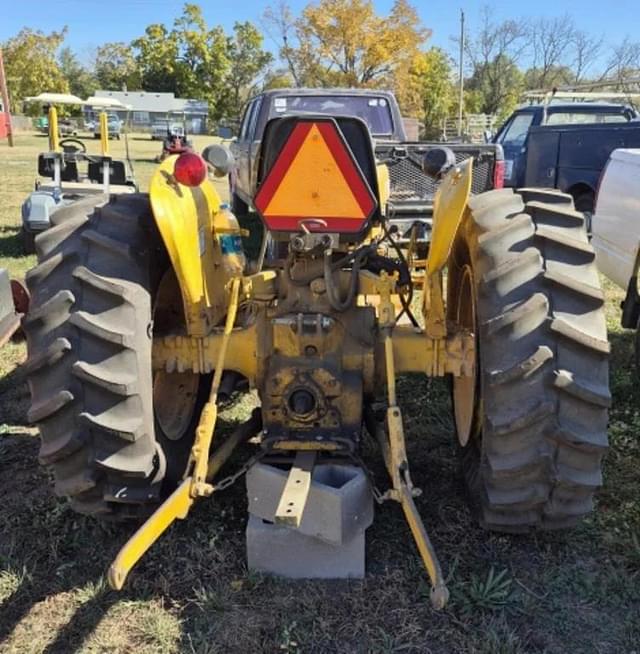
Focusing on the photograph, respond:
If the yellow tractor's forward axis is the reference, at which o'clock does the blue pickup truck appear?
The blue pickup truck is roughly at 1 o'clock from the yellow tractor.

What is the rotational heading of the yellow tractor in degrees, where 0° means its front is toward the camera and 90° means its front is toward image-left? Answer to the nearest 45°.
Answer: approximately 180°

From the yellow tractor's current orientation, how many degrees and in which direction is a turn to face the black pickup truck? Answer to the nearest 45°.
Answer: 0° — it already faces it

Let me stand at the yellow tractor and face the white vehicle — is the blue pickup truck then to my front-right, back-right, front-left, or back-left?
front-left

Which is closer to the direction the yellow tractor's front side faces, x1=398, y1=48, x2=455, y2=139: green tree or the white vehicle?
the green tree

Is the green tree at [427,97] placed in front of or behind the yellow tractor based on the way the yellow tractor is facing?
in front

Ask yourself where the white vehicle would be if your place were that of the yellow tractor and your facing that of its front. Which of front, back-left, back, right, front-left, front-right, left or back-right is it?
front-right

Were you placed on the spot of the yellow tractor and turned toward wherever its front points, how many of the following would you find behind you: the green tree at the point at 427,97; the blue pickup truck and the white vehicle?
0
